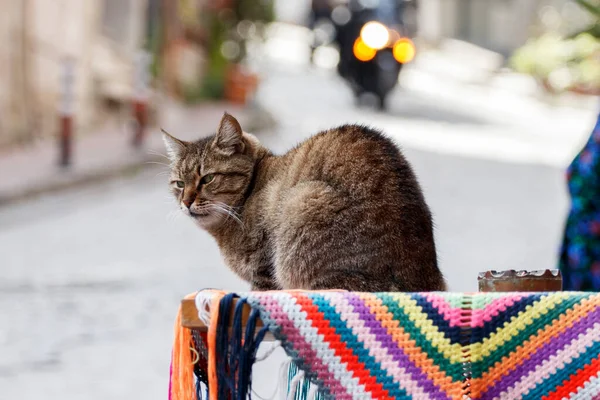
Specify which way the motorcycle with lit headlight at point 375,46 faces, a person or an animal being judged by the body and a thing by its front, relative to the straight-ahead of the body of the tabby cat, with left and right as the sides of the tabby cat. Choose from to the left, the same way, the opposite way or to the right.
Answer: to the left

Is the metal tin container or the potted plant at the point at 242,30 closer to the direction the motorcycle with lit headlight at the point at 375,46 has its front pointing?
the metal tin container

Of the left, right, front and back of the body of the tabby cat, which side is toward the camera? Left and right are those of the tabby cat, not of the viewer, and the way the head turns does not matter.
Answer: left

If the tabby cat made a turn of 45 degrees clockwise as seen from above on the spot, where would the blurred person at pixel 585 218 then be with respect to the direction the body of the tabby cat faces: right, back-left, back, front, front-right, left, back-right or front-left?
right

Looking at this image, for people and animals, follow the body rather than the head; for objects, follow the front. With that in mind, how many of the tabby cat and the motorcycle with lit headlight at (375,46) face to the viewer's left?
1

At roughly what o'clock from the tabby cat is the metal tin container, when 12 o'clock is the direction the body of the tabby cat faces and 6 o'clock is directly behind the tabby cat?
The metal tin container is roughly at 7 o'clock from the tabby cat.

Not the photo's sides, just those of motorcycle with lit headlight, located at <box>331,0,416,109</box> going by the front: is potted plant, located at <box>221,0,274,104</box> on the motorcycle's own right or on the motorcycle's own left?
on the motorcycle's own right

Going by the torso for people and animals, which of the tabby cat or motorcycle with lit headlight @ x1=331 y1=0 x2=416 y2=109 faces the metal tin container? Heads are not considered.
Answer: the motorcycle with lit headlight

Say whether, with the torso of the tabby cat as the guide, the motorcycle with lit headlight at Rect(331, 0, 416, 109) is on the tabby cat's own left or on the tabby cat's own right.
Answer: on the tabby cat's own right

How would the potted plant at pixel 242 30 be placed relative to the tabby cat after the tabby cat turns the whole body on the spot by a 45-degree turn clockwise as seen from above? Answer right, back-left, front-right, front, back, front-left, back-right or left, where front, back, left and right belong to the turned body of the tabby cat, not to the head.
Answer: front-right

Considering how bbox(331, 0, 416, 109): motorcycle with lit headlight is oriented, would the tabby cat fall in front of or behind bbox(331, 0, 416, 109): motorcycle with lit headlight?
in front
